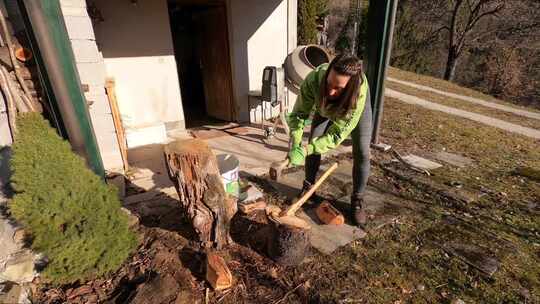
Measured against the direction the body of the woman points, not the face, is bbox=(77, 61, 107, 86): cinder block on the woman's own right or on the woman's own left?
on the woman's own right

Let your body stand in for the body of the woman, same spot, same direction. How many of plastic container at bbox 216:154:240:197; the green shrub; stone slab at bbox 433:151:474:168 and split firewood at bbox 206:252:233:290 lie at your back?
1

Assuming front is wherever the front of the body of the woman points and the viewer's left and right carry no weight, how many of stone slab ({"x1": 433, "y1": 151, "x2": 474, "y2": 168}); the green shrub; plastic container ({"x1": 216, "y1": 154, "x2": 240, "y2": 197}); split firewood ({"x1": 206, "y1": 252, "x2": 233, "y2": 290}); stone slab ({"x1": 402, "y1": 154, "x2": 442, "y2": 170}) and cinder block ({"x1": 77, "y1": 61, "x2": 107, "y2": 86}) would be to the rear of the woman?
2

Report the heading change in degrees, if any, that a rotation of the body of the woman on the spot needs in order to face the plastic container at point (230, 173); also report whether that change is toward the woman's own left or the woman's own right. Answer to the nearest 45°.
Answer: approximately 45° to the woman's own right

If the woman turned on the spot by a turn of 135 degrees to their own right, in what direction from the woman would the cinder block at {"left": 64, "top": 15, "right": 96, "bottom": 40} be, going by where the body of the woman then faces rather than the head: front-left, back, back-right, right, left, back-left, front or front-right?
left

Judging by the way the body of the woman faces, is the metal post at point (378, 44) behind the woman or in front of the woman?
behind

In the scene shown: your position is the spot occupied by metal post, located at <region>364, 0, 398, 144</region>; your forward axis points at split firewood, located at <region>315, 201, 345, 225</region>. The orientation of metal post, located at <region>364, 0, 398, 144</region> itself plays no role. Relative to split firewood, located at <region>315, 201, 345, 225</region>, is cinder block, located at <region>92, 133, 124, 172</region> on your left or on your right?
right

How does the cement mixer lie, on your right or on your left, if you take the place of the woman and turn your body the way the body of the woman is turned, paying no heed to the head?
on your right

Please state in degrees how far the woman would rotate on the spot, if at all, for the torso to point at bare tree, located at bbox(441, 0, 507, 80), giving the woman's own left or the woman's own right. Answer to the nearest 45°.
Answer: approximately 180°

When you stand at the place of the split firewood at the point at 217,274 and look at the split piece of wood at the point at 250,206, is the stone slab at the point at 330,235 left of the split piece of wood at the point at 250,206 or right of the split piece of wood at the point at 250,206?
right

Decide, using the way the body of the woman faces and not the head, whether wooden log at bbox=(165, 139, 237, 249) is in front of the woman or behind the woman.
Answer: in front

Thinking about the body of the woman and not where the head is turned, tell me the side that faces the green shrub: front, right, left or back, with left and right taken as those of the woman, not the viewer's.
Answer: front

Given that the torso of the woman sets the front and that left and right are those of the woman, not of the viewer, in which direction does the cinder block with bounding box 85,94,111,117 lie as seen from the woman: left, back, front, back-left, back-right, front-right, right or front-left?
front-right

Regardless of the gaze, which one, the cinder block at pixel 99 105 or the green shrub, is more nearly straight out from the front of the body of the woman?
the green shrub

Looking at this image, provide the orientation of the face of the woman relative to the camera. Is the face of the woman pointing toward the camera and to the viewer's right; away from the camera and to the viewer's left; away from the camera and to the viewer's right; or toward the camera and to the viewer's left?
toward the camera and to the viewer's left

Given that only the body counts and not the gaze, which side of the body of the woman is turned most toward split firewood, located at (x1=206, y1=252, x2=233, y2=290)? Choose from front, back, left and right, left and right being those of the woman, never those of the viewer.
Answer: front

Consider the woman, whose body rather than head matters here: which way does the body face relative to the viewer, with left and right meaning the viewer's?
facing the viewer and to the left of the viewer
